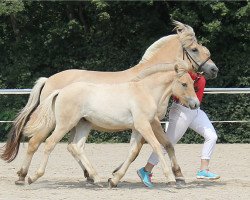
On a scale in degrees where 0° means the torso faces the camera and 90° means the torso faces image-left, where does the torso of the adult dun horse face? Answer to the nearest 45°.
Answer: approximately 270°
